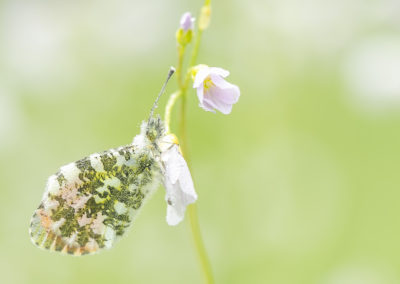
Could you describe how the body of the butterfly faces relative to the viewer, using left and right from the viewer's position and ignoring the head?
facing to the right of the viewer

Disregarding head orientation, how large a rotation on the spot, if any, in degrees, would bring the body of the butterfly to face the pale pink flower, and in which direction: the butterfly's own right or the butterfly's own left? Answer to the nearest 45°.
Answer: approximately 45° to the butterfly's own right
